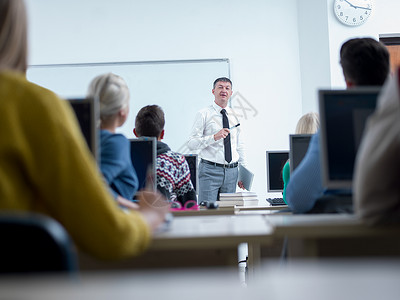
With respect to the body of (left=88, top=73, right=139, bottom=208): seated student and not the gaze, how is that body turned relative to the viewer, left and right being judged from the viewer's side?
facing away from the viewer and to the right of the viewer

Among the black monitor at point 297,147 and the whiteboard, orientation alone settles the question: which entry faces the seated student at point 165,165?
the whiteboard

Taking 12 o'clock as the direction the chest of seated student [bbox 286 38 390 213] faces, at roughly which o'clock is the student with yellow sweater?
The student with yellow sweater is roughly at 7 o'clock from the seated student.

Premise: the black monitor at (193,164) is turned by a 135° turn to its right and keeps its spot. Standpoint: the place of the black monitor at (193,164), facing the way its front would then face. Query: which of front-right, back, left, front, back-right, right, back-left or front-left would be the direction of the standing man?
front-right

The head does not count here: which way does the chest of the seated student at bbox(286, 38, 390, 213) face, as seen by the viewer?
away from the camera

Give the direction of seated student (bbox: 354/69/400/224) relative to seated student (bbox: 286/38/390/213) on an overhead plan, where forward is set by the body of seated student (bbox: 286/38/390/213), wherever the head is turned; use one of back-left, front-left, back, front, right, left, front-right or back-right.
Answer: back

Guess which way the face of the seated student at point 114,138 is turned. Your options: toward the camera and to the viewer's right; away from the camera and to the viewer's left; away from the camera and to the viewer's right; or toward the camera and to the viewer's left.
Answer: away from the camera and to the viewer's right

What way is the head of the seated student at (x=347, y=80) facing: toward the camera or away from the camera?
away from the camera

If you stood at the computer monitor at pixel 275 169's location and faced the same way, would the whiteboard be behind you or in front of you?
behind
